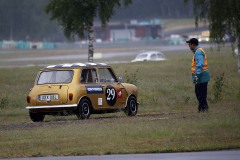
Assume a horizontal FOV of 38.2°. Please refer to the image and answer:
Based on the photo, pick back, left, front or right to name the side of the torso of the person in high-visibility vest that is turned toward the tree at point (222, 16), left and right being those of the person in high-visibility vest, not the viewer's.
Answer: right

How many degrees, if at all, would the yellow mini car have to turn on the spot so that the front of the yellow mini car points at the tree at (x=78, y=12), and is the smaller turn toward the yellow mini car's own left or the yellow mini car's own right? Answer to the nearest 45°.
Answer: approximately 45° to the yellow mini car's own left

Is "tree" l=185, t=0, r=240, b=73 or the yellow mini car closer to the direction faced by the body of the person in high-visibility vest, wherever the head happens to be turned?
the yellow mini car

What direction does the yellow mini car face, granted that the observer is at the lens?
facing away from the viewer and to the right of the viewer

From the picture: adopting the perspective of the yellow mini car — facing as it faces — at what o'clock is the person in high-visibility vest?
The person in high-visibility vest is roughly at 2 o'clock from the yellow mini car.

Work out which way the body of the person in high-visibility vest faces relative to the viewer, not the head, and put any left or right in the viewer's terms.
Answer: facing to the left of the viewer

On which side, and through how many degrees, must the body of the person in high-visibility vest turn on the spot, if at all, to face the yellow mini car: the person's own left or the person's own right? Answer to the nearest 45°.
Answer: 0° — they already face it

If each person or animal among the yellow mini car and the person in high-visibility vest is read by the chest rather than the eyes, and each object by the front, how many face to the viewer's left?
1
